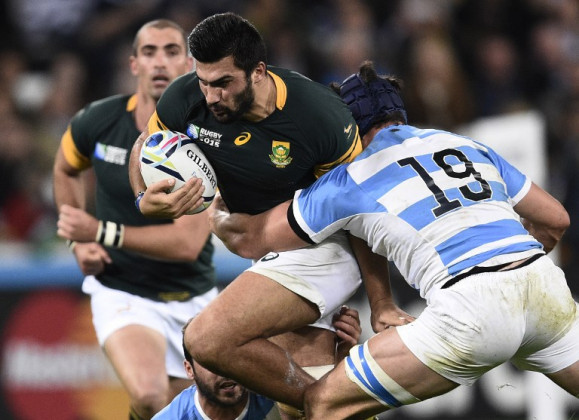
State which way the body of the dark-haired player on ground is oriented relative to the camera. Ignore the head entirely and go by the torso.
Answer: toward the camera

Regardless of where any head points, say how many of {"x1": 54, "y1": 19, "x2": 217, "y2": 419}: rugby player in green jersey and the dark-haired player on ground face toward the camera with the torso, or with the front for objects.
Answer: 2

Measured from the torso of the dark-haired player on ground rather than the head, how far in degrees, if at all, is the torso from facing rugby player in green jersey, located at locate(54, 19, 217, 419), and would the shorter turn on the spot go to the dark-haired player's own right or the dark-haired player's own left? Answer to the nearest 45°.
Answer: approximately 135° to the dark-haired player's own right

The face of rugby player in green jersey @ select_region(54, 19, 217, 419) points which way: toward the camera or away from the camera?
toward the camera

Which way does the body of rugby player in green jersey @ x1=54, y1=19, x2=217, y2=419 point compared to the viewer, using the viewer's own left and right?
facing the viewer

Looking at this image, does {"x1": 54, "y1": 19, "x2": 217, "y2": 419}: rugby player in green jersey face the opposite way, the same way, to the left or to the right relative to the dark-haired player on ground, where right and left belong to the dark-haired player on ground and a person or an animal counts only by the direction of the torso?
the same way

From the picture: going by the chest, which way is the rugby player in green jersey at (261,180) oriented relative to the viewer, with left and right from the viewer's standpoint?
facing the viewer and to the left of the viewer

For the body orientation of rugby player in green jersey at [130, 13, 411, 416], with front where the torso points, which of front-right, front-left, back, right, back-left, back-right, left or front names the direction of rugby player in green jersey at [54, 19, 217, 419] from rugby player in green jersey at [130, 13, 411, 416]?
right

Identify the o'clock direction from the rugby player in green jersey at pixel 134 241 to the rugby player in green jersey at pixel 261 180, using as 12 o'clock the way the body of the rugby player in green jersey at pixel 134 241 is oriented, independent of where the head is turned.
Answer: the rugby player in green jersey at pixel 261 180 is roughly at 11 o'clock from the rugby player in green jersey at pixel 134 241.
